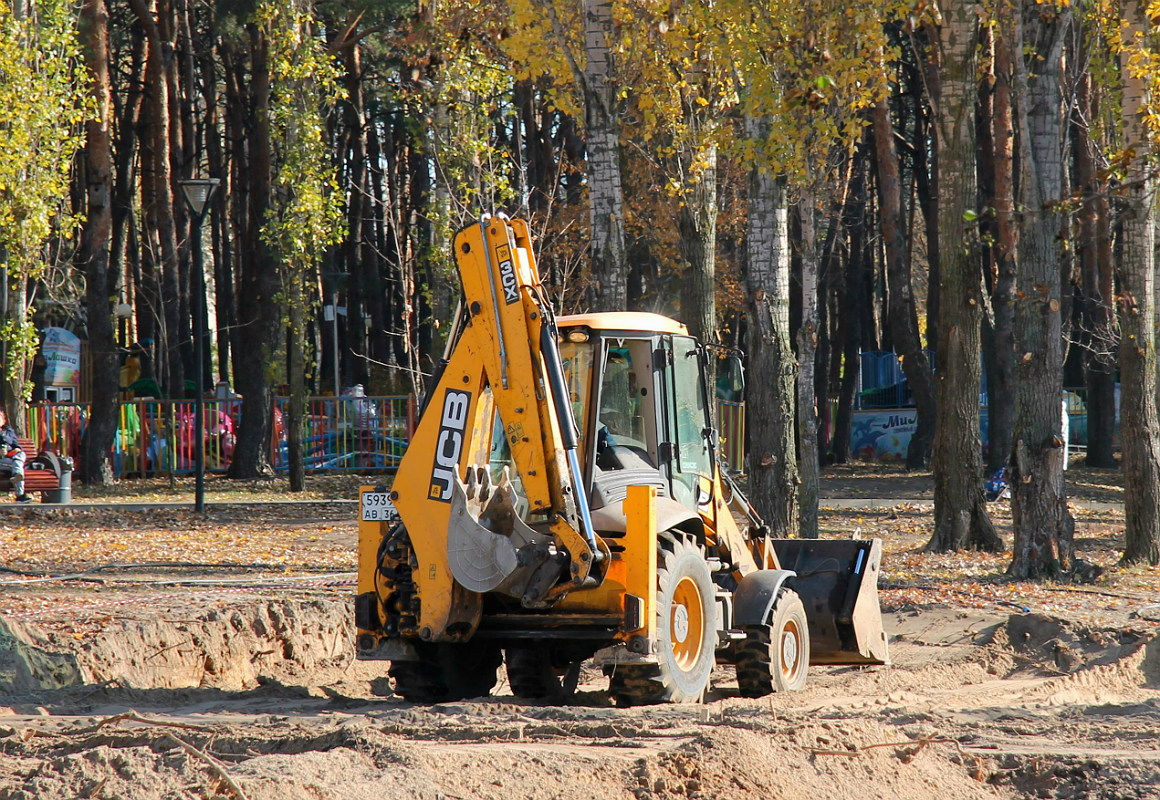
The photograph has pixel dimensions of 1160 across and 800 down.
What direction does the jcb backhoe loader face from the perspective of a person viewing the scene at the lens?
facing away from the viewer and to the right of the viewer

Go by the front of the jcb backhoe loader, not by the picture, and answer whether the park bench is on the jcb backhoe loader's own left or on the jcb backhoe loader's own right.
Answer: on the jcb backhoe loader's own left

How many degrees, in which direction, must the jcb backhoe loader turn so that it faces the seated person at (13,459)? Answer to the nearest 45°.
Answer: approximately 90° to its left
